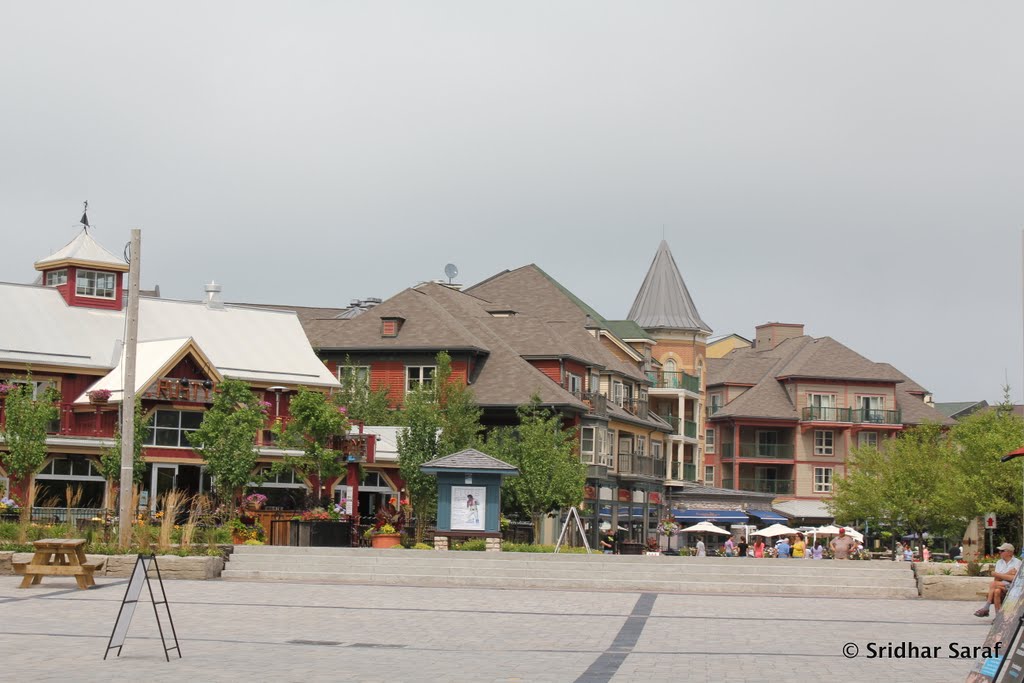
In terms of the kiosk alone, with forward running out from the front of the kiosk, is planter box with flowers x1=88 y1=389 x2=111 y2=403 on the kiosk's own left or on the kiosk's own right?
on the kiosk's own right

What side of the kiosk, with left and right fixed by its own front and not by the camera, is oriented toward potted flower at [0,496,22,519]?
right

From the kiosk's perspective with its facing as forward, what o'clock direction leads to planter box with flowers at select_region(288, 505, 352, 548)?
The planter box with flowers is roughly at 4 o'clock from the kiosk.

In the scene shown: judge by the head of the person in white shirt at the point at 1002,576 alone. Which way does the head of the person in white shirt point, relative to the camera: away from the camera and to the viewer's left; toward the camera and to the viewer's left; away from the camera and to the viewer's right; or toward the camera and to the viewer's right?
toward the camera and to the viewer's left

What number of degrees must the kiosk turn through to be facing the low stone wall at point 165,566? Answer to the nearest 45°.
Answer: approximately 45° to its right

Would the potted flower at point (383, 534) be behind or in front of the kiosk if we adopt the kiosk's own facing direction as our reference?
behind

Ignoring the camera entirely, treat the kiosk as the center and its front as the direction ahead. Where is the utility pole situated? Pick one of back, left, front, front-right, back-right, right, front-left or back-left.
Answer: front-right

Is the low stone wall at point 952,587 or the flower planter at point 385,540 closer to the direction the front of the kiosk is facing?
the low stone wall

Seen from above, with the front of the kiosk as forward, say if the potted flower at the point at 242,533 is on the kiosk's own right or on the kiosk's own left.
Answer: on the kiosk's own right

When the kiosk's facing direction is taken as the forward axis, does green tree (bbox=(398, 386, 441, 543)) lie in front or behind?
behind

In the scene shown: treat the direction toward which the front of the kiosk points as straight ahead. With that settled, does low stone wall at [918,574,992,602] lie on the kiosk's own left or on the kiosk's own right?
on the kiosk's own left

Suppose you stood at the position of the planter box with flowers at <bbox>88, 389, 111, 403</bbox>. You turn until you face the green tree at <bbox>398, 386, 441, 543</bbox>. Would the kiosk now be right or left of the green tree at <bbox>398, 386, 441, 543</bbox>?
right

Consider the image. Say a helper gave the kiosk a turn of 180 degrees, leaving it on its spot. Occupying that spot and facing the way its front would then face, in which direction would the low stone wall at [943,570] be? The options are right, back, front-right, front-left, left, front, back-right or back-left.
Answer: back-right

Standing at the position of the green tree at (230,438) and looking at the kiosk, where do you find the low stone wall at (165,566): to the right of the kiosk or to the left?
right

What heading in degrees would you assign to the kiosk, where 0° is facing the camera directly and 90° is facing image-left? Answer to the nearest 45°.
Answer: approximately 0°

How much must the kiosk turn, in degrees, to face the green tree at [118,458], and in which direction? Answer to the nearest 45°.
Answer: approximately 135° to its right

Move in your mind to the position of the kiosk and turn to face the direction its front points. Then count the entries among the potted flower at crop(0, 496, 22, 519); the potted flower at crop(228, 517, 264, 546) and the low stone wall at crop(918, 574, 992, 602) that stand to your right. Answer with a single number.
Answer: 2
